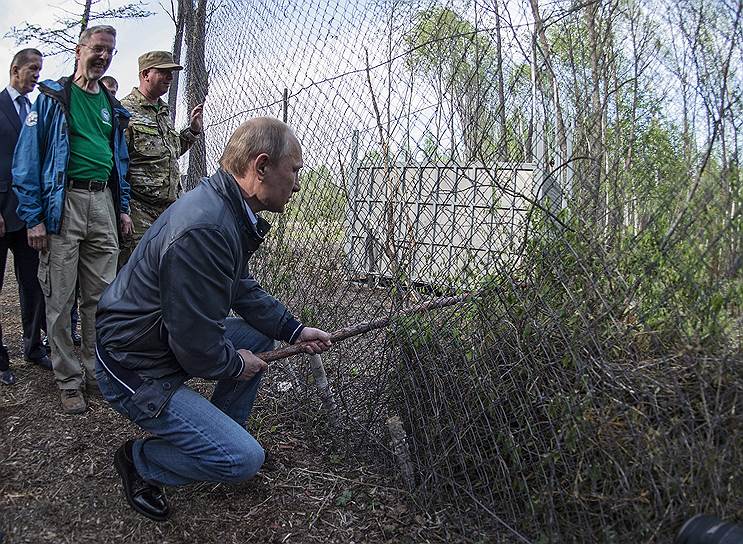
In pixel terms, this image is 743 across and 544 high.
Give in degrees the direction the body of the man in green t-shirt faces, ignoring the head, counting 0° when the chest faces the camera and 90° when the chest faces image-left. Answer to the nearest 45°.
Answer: approximately 315°

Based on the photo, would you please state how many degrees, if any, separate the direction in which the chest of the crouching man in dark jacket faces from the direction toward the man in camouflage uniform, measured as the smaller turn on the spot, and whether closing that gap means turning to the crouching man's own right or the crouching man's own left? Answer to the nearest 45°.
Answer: approximately 90° to the crouching man's own left

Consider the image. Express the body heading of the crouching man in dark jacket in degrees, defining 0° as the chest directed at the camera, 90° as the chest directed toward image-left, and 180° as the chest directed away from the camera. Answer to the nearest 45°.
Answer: approximately 270°

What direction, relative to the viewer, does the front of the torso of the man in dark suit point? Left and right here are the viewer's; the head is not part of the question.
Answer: facing the viewer and to the right of the viewer

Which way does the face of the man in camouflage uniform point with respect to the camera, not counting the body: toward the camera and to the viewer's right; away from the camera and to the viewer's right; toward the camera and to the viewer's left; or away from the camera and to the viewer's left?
toward the camera and to the viewer's right

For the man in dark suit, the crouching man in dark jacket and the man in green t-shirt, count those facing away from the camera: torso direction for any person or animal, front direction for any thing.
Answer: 0

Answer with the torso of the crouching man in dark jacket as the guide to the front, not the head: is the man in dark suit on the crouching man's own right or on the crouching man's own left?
on the crouching man's own left

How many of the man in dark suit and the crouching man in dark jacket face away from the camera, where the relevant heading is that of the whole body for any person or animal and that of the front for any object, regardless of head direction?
0

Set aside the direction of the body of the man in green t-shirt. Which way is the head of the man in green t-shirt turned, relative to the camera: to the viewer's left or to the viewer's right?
to the viewer's right

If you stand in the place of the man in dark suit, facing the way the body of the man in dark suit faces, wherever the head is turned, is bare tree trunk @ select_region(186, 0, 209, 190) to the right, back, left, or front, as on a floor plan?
left

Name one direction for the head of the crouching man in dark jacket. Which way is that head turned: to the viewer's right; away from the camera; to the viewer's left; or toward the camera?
to the viewer's right

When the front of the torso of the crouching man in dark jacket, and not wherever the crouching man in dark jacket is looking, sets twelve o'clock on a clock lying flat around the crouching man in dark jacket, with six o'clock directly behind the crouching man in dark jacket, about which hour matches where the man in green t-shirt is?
The man in green t-shirt is roughly at 8 o'clock from the crouching man in dark jacket.
